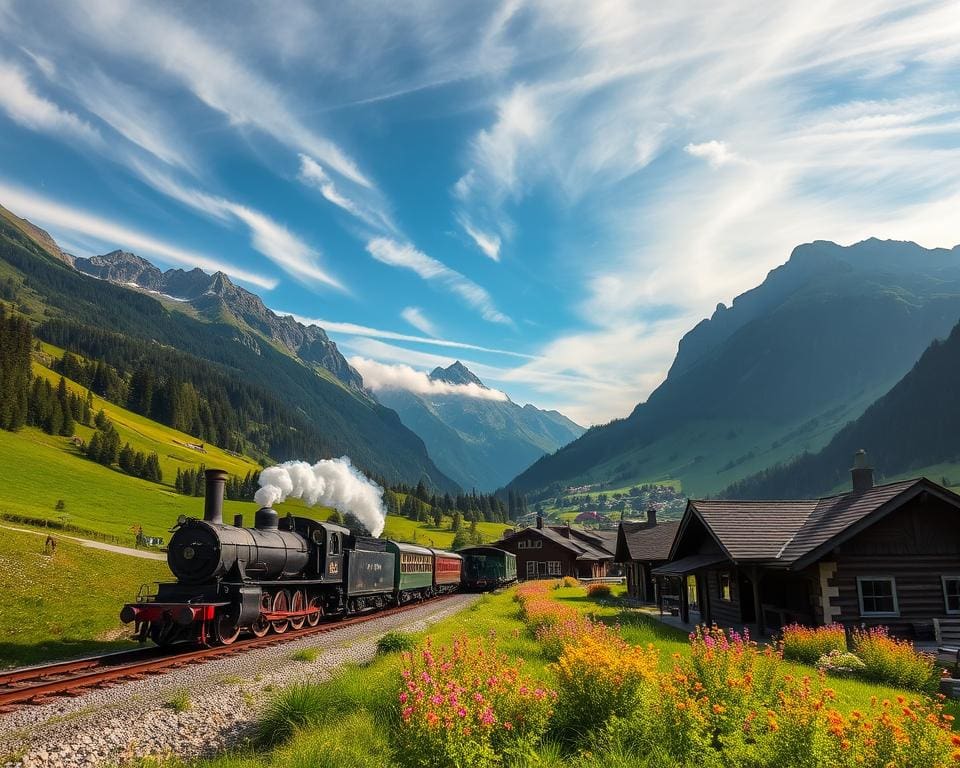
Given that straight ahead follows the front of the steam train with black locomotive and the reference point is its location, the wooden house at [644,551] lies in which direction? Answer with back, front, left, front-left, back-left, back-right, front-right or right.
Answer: back

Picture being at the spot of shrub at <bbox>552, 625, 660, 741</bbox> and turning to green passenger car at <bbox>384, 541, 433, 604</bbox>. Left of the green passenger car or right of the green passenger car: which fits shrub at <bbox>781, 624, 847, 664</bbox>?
right

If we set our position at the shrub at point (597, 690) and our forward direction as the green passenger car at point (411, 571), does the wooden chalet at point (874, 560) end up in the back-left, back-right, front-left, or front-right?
front-right

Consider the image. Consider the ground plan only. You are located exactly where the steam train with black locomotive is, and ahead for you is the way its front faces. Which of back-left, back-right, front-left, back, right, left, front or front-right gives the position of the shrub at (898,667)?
left

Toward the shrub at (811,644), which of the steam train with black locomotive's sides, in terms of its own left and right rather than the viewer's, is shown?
left

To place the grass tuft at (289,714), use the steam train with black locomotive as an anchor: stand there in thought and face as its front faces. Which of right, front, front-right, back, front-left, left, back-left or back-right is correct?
front-left

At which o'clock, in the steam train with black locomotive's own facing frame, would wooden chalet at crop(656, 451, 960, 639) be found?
The wooden chalet is roughly at 8 o'clock from the steam train with black locomotive.

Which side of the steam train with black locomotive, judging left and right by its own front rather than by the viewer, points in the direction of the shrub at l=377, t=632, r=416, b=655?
left

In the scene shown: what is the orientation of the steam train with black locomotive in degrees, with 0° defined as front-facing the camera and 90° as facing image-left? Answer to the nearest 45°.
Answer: approximately 45°

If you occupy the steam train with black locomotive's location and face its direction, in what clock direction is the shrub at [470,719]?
The shrub is roughly at 10 o'clock from the steam train with black locomotive.

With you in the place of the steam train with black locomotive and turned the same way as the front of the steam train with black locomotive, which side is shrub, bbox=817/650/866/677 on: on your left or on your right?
on your left
